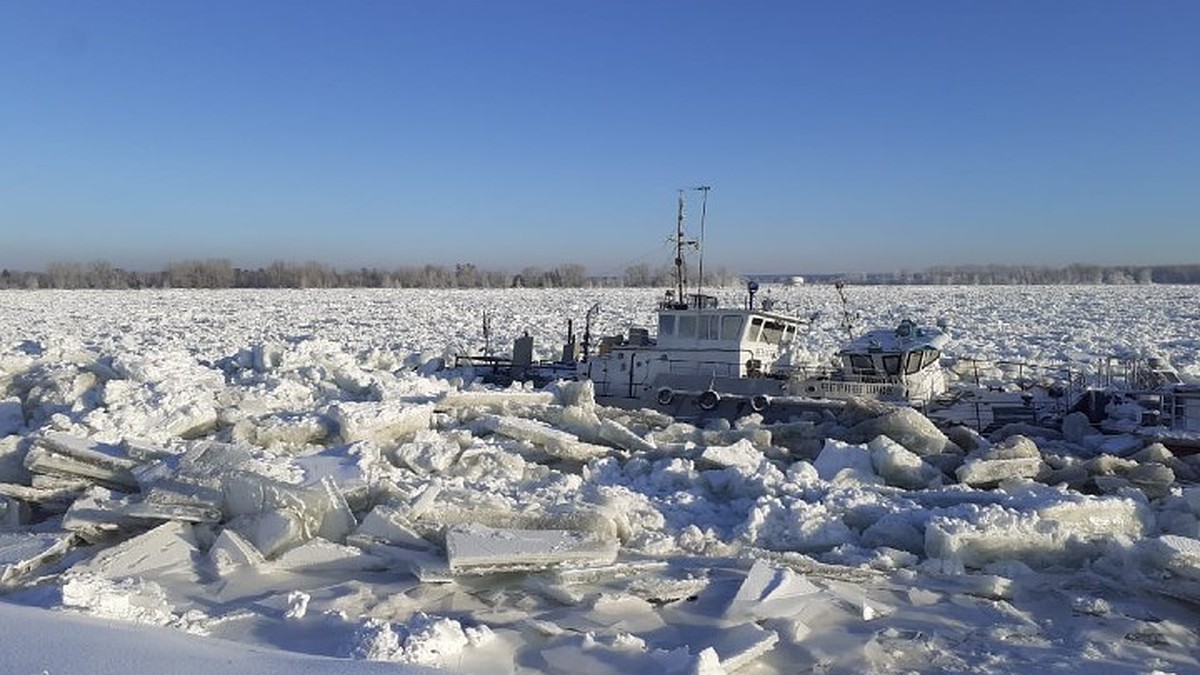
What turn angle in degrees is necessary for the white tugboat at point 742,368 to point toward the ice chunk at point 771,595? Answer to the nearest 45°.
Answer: approximately 45° to its right

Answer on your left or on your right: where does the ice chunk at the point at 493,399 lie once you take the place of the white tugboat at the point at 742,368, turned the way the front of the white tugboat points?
on your right

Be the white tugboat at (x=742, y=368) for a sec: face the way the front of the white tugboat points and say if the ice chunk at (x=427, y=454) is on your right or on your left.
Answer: on your right

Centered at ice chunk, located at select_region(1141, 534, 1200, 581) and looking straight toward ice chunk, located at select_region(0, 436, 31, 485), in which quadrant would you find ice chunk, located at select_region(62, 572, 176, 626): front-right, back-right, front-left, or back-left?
front-left

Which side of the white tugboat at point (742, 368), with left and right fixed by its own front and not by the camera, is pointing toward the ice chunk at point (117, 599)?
right

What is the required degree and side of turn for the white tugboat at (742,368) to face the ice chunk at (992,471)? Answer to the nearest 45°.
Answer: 0° — it already faces it

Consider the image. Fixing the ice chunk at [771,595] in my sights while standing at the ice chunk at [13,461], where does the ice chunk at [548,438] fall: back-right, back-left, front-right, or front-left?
front-left

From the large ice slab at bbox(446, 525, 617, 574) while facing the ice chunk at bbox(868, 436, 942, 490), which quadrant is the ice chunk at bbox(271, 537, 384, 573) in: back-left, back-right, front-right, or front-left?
back-left

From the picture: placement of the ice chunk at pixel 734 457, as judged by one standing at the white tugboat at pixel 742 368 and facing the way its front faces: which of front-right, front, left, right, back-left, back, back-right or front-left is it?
front-right

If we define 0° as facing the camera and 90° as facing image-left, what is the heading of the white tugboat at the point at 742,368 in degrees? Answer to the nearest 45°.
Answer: approximately 315°

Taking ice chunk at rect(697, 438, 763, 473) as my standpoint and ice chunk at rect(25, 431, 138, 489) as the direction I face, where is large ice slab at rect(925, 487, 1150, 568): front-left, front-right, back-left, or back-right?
back-left

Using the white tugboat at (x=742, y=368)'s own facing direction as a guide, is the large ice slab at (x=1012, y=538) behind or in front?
in front
